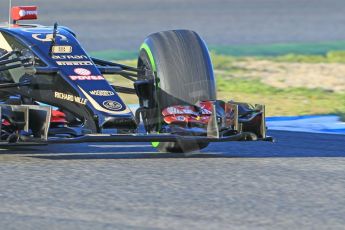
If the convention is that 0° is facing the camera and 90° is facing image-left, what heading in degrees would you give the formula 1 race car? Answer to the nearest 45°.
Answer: approximately 315°
